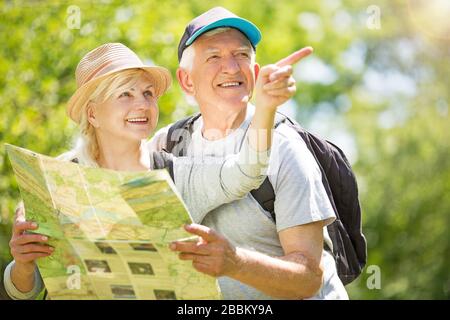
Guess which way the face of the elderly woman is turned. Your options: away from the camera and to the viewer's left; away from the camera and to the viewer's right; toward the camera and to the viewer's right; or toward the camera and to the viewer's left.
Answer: toward the camera and to the viewer's right

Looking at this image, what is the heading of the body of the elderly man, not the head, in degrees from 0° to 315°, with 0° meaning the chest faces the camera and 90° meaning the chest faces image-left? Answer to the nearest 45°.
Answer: approximately 45°

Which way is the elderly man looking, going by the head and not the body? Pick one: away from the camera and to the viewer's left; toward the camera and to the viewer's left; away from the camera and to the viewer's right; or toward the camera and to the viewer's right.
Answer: toward the camera and to the viewer's right

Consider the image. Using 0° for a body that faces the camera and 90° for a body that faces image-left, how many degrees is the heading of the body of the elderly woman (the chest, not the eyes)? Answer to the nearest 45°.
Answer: approximately 315°

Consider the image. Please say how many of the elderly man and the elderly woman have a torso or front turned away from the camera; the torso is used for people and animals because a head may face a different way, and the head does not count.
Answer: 0
